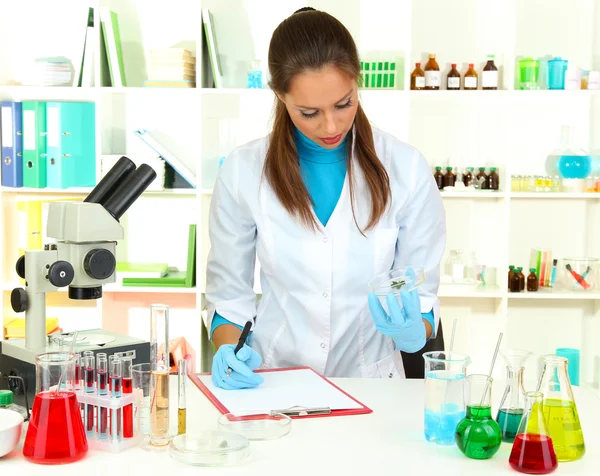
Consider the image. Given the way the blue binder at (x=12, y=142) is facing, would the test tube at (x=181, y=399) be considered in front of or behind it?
in front

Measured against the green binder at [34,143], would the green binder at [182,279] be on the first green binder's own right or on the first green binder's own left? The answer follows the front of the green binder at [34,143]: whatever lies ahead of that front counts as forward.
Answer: on the first green binder's own left

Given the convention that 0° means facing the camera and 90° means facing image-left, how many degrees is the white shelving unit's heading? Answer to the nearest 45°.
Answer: approximately 0°
